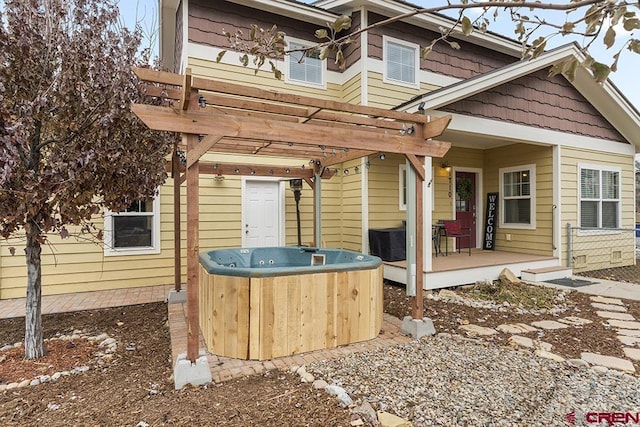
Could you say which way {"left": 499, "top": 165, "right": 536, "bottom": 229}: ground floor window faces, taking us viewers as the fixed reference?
facing the viewer and to the left of the viewer

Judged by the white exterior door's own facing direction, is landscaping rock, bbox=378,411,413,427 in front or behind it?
in front

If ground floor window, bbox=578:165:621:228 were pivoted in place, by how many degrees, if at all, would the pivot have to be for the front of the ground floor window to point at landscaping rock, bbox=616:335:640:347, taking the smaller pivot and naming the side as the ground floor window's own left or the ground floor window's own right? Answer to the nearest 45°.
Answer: approximately 45° to the ground floor window's own right

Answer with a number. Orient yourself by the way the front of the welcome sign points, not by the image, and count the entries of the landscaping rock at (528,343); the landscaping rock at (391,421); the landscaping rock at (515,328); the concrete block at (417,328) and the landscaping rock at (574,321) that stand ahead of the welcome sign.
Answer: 5

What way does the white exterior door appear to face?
toward the camera

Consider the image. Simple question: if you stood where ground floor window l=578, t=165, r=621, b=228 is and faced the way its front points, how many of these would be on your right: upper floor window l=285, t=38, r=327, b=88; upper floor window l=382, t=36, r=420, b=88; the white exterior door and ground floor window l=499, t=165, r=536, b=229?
4

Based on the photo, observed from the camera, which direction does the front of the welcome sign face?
facing the viewer

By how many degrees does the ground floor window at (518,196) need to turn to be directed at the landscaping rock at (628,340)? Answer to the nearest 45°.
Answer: approximately 45° to its left

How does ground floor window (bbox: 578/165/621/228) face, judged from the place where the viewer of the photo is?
facing the viewer and to the right of the viewer

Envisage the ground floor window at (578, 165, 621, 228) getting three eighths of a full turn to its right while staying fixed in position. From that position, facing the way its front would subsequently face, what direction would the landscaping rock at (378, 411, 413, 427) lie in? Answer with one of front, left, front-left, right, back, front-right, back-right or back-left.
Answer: left

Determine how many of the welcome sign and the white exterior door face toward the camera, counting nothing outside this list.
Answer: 2

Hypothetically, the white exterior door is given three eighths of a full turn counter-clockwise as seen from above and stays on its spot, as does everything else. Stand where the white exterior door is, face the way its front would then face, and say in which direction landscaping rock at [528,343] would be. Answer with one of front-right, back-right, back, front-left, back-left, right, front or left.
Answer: right

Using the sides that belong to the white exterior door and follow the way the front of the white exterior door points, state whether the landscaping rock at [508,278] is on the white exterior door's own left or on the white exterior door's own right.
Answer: on the white exterior door's own left

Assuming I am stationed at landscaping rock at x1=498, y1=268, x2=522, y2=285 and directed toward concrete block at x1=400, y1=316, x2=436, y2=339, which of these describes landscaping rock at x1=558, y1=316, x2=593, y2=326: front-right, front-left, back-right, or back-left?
front-left

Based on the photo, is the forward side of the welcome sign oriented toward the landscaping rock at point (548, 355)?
yes

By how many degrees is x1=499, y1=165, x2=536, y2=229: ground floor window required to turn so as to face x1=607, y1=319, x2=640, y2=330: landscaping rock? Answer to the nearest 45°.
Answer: approximately 45° to its left
